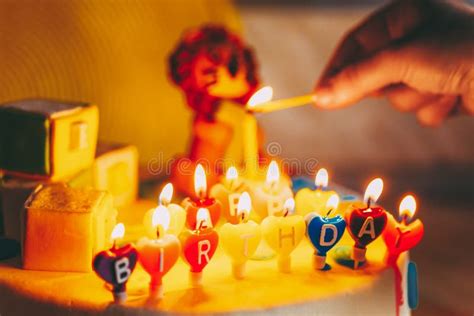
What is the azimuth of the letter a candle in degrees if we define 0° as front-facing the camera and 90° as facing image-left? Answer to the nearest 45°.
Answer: approximately 0°

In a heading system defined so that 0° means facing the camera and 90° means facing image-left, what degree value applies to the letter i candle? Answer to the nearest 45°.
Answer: approximately 0°

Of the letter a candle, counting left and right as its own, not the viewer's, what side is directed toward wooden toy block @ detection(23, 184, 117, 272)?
right

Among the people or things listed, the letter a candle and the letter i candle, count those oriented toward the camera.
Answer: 2
